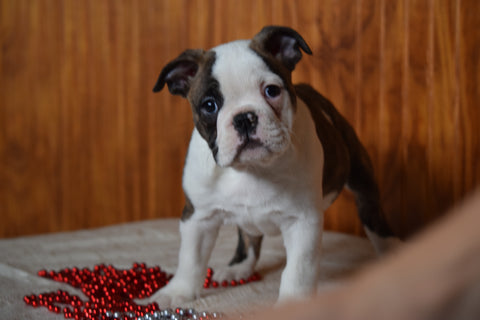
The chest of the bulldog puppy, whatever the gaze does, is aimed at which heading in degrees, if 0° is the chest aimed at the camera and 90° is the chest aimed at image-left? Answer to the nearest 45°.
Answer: approximately 45°
